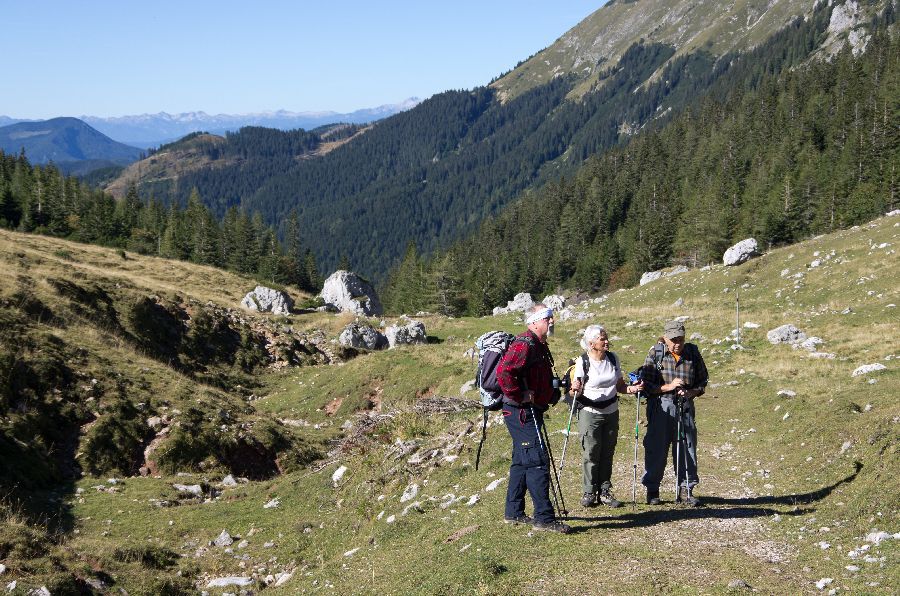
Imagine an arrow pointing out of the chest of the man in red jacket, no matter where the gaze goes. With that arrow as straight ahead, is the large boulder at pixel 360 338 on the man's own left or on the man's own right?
on the man's own left

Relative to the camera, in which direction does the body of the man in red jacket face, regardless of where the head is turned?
to the viewer's right

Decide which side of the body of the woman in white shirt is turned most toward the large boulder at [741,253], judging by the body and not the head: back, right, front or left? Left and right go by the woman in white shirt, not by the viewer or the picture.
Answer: back

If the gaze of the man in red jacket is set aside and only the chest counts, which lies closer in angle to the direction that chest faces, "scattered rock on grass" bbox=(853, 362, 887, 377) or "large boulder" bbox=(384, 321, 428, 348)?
the scattered rock on grass

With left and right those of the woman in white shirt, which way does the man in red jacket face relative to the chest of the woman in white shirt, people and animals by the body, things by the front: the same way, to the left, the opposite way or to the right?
to the left

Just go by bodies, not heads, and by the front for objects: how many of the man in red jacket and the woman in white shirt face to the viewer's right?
1

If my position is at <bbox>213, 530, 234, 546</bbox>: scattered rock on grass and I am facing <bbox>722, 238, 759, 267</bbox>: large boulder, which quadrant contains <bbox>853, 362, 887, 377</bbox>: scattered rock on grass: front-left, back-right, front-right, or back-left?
front-right

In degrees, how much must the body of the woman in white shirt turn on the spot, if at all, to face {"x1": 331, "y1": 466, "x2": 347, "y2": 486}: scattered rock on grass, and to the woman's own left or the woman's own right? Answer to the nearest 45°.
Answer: approximately 135° to the woman's own right

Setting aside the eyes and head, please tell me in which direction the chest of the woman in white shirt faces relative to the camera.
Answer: toward the camera

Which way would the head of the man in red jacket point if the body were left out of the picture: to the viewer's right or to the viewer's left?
to the viewer's right
